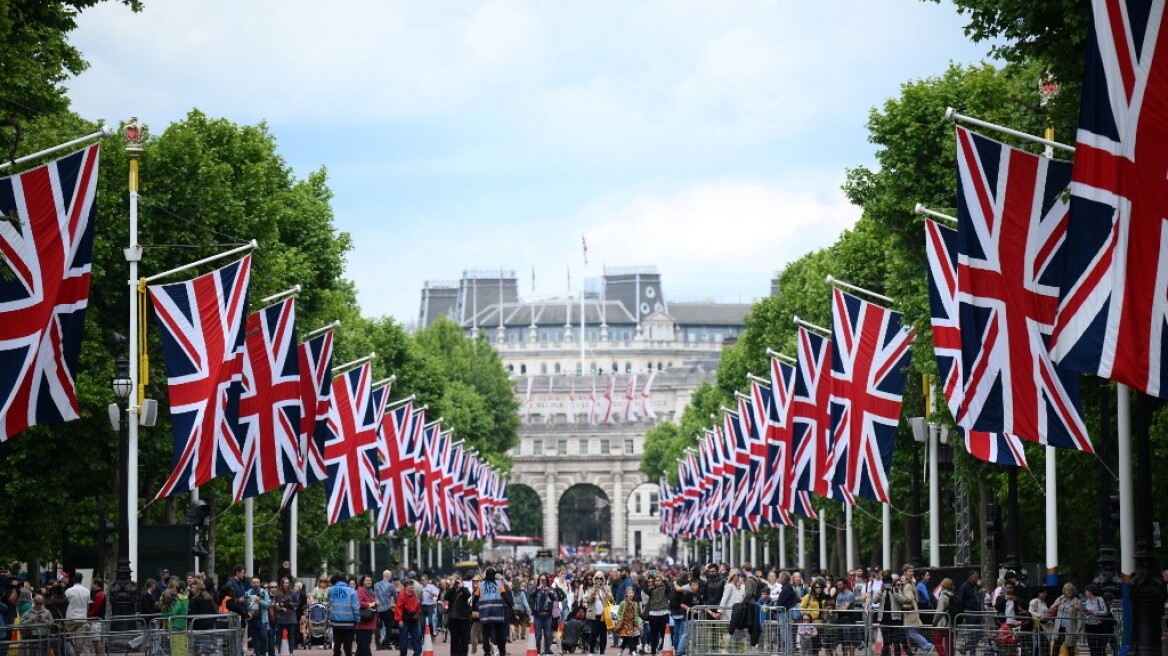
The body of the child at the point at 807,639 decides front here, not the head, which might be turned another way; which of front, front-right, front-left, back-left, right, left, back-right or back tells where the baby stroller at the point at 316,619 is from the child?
back-right

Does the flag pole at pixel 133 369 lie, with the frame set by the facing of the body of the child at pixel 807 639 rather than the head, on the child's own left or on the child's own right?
on the child's own right

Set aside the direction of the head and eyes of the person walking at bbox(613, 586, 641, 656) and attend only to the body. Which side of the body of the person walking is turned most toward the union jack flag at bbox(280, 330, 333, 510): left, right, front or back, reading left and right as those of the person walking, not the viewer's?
back

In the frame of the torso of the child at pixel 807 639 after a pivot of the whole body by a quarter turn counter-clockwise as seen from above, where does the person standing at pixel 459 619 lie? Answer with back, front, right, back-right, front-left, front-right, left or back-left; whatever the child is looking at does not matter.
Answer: back-left

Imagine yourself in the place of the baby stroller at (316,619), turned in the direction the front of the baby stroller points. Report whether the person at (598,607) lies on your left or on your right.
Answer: on your left
